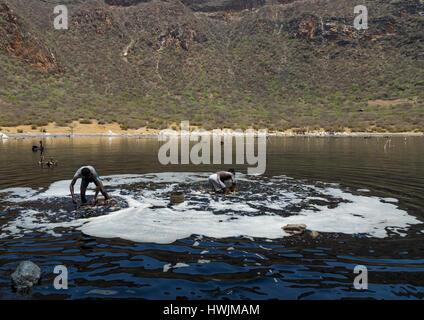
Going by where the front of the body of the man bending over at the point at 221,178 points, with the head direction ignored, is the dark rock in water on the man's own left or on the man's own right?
on the man's own right

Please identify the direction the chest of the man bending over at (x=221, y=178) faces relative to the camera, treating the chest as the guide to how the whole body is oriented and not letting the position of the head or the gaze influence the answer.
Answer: to the viewer's right
